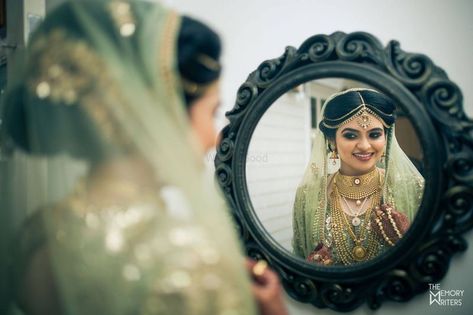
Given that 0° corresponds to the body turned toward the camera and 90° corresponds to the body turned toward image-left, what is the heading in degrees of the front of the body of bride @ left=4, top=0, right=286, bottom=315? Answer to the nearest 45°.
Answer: approximately 225°

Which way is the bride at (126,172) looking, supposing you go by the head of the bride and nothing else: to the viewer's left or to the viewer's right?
to the viewer's right
